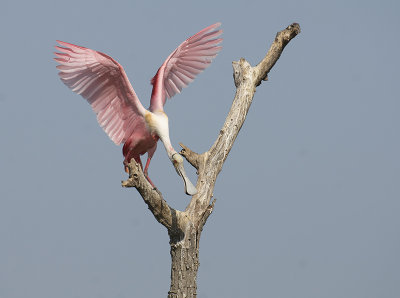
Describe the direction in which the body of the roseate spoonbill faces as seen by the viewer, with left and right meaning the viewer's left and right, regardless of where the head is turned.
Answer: facing the viewer and to the right of the viewer
